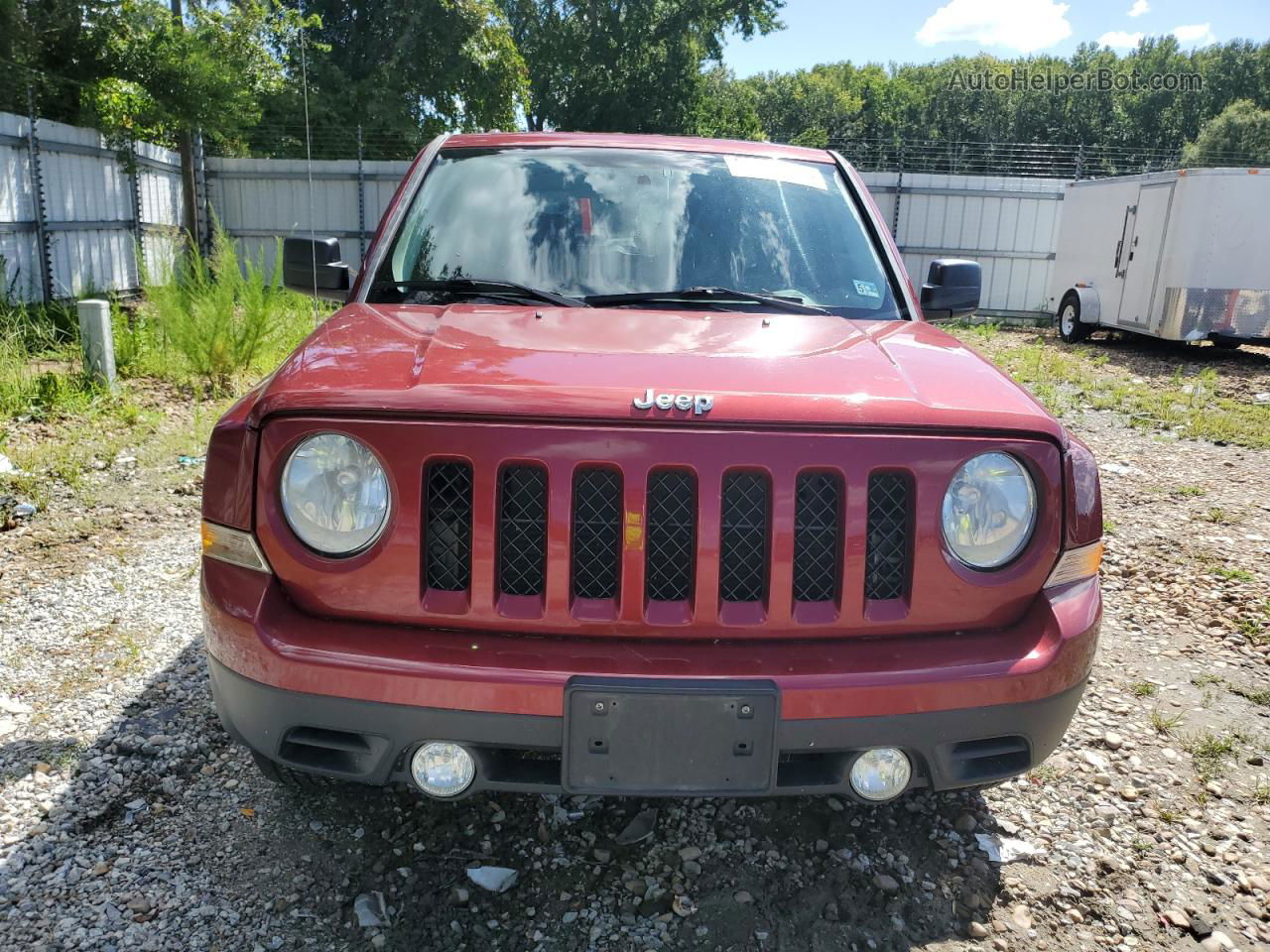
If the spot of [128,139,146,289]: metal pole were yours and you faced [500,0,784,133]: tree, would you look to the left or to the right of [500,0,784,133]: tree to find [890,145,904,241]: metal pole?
right

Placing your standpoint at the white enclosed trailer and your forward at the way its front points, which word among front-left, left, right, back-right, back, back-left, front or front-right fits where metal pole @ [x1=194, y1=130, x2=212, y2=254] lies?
back-right

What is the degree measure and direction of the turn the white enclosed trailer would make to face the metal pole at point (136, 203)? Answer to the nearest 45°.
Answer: approximately 135° to its right

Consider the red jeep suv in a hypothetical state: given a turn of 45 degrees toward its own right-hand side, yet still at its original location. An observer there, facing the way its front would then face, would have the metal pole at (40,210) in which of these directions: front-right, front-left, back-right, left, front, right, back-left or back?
right

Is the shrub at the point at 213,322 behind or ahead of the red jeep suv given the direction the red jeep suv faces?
behind

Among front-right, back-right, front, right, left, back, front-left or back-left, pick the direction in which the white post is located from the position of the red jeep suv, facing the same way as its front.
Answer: back-right

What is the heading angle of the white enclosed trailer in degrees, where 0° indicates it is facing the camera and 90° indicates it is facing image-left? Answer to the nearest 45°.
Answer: approximately 315°

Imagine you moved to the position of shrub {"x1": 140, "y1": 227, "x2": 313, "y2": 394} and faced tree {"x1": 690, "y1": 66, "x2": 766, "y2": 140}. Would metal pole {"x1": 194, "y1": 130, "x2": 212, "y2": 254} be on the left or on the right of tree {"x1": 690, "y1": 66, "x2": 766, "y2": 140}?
left

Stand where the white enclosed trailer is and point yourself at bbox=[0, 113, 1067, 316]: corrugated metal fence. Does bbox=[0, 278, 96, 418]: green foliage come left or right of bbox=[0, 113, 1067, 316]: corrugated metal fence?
left

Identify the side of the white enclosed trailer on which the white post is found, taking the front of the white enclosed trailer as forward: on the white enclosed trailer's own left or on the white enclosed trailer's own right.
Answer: on the white enclosed trailer's own right

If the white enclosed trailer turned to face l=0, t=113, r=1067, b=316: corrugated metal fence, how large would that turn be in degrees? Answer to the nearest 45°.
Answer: approximately 135° to its right

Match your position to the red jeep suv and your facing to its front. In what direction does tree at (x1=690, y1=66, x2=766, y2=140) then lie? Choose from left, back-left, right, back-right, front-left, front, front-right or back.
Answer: back
